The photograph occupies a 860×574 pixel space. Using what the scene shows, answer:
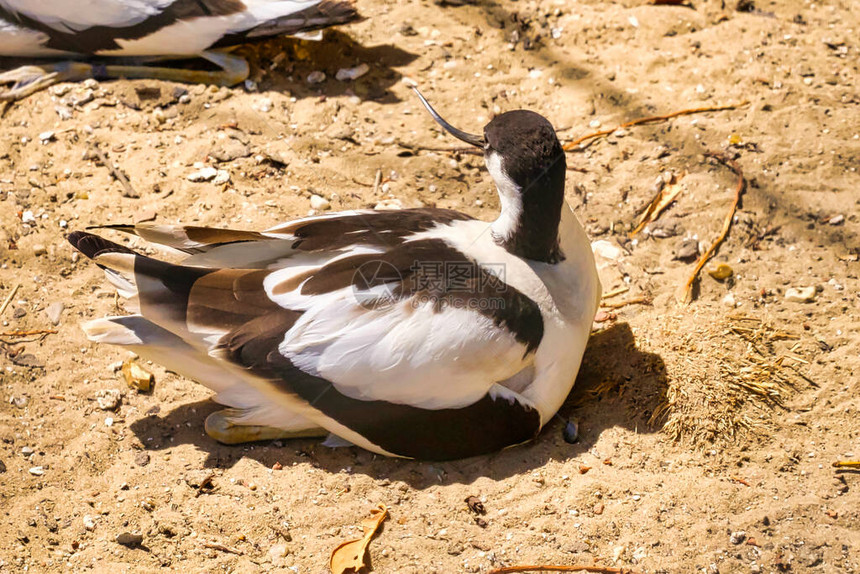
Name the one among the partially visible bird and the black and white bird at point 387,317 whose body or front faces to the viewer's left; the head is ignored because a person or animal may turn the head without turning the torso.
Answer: the partially visible bird

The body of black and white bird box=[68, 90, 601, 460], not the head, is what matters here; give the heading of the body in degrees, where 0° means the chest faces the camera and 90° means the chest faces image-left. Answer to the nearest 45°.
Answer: approximately 270°

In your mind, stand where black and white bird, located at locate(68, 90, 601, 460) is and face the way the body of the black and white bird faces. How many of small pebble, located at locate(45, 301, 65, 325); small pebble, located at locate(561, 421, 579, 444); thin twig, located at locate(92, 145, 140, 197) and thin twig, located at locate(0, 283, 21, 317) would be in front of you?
1

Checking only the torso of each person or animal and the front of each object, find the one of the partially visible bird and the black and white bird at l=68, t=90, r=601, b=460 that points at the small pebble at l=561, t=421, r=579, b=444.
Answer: the black and white bird

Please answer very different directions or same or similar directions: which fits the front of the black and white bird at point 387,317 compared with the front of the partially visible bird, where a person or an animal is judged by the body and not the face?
very different directions

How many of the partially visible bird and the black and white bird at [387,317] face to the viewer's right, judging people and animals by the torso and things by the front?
1

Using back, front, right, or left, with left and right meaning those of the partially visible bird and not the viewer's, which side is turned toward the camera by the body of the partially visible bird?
left

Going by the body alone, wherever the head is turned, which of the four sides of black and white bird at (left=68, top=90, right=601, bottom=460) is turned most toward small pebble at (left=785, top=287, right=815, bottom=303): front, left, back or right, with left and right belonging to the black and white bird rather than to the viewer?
front

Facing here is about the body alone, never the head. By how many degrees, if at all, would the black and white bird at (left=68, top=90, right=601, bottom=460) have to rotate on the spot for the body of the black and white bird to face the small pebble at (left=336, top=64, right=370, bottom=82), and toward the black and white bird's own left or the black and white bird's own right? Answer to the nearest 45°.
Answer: approximately 90° to the black and white bird's own left
